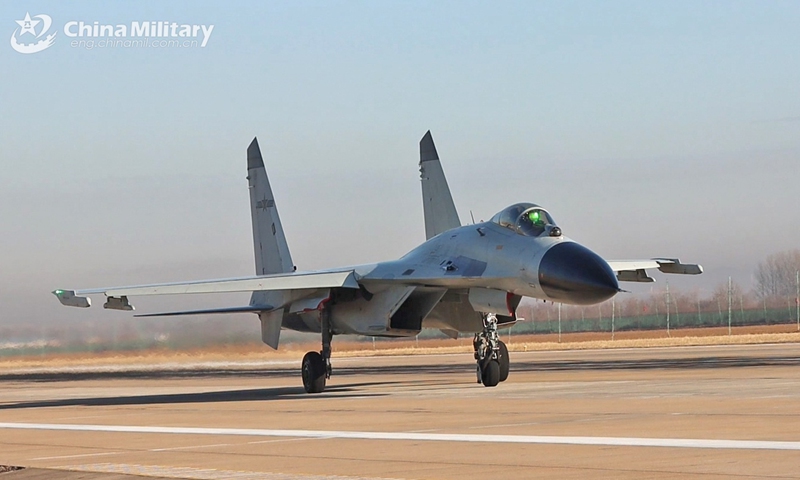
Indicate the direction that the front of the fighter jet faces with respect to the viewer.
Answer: facing the viewer and to the right of the viewer
